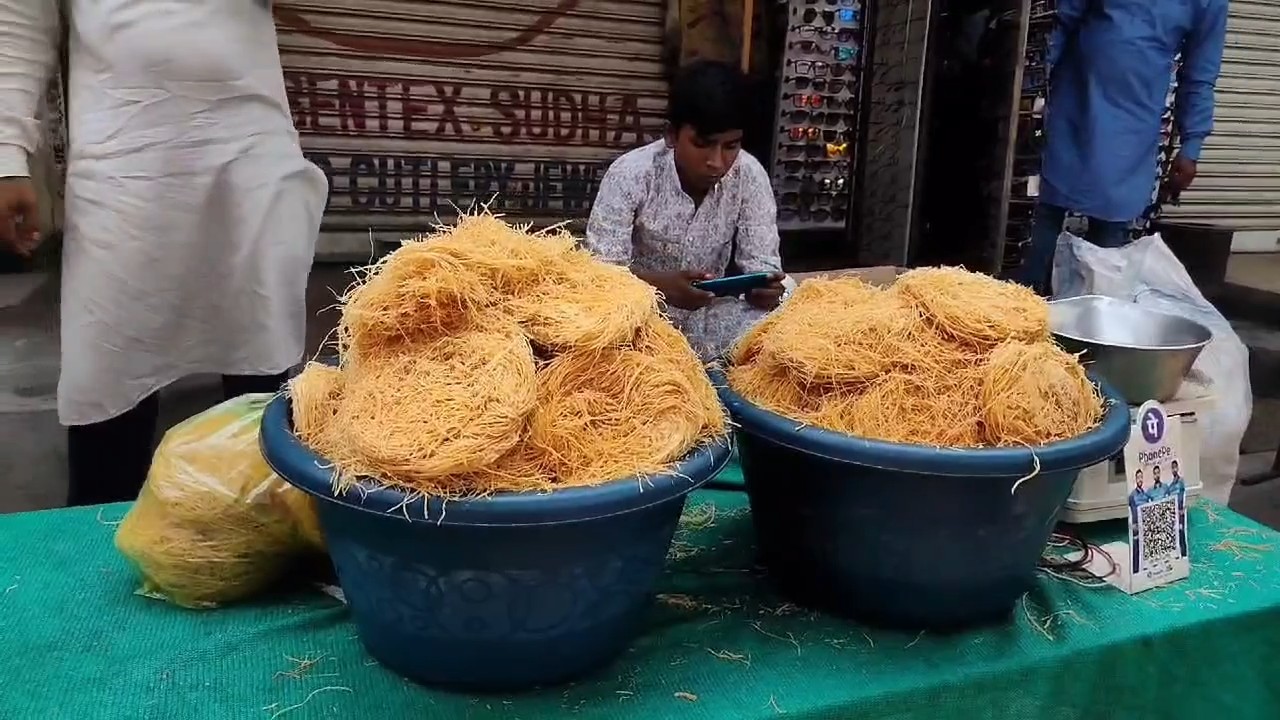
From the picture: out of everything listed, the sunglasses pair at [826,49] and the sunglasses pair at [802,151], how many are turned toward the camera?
2

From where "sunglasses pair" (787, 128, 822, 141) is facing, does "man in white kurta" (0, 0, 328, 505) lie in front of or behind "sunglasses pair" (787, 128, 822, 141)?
in front

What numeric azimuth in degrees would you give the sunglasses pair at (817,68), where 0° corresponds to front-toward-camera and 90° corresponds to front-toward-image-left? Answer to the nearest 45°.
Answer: approximately 0°

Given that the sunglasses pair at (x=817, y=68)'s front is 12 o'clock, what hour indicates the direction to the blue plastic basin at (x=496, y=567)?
The blue plastic basin is roughly at 12 o'clock from the sunglasses pair.

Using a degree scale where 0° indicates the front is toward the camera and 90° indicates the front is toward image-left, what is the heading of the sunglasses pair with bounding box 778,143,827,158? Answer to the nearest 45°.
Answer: approximately 0°

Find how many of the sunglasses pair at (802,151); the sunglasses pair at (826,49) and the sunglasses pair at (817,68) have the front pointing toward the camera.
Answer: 3

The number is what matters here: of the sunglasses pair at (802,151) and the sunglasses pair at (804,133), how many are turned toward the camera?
2
